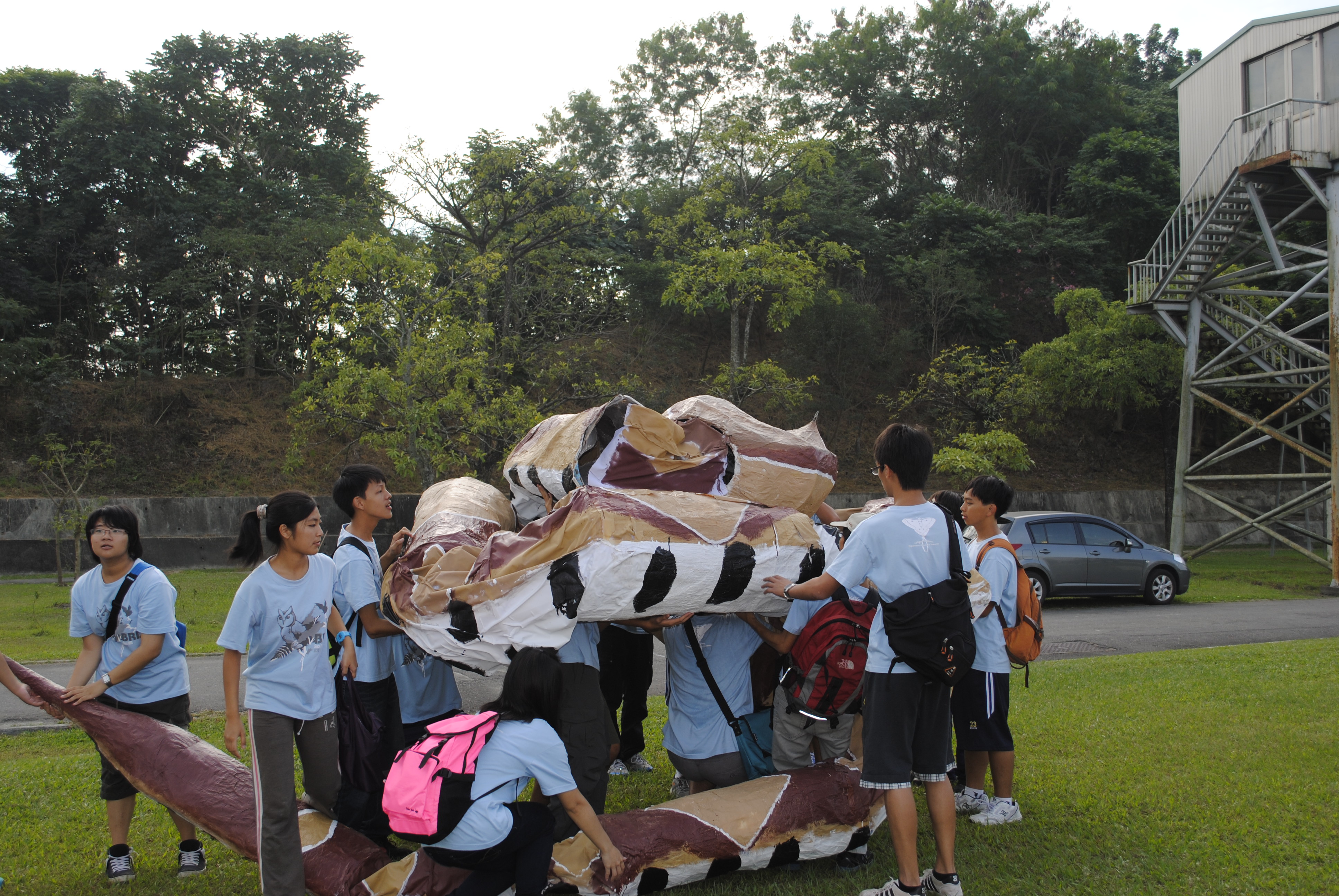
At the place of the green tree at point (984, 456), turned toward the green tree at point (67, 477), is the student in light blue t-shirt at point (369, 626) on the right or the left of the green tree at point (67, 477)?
left

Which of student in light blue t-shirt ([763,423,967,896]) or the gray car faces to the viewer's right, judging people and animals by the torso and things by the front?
the gray car

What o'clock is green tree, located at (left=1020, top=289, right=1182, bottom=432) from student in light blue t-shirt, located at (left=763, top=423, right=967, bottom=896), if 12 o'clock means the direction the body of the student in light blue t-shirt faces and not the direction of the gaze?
The green tree is roughly at 2 o'clock from the student in light blue t-shirt.

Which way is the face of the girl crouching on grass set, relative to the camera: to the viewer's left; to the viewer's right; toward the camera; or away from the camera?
away from the camera

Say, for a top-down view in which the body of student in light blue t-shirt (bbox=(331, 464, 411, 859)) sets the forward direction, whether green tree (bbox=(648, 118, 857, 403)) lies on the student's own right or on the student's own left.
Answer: on the student's own left

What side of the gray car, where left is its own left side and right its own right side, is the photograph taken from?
right

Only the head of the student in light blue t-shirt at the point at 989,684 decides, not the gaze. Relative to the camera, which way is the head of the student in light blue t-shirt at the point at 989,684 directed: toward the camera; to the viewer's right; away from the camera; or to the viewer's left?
to the viewer's left

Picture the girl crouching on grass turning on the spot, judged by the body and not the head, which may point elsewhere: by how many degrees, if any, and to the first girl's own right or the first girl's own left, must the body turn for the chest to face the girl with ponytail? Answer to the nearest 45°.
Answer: approximately 135° to the first girl's own left

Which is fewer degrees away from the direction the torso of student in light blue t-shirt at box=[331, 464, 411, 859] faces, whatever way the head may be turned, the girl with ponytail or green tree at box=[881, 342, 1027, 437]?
the green tree

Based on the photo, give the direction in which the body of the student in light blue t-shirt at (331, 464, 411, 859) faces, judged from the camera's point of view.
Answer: to the viewer's right

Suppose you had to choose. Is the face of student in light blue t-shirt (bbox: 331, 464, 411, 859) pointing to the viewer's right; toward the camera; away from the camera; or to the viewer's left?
to the viewer's right

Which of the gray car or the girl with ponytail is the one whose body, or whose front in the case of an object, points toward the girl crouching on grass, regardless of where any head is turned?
the girl with ponytail
